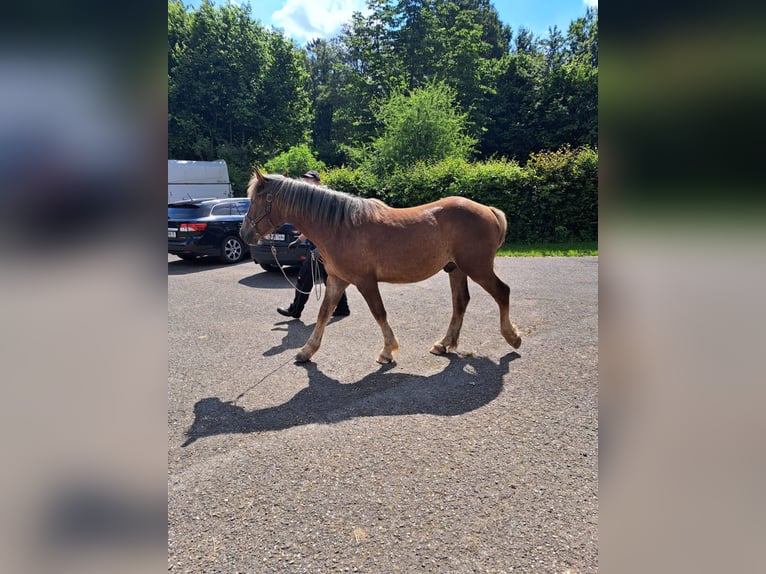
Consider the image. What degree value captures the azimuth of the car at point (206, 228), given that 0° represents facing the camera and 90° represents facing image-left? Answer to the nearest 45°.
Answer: approximately 225°

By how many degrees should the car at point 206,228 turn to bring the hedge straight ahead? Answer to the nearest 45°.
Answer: approximately 45° to its right

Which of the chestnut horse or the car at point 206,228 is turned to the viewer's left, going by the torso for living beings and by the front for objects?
the chestnut horse

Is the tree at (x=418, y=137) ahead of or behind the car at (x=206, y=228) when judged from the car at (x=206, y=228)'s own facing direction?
ahead

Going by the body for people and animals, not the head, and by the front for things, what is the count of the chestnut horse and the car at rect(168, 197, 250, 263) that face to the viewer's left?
1

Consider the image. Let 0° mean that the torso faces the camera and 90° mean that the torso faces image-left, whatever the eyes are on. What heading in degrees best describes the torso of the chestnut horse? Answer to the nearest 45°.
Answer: approximately 90°

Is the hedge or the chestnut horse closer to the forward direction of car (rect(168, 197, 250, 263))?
the hedge

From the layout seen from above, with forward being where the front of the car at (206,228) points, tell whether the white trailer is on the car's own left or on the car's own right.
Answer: on the car's own left

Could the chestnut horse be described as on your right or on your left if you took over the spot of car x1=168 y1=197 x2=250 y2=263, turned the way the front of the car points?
on your right
